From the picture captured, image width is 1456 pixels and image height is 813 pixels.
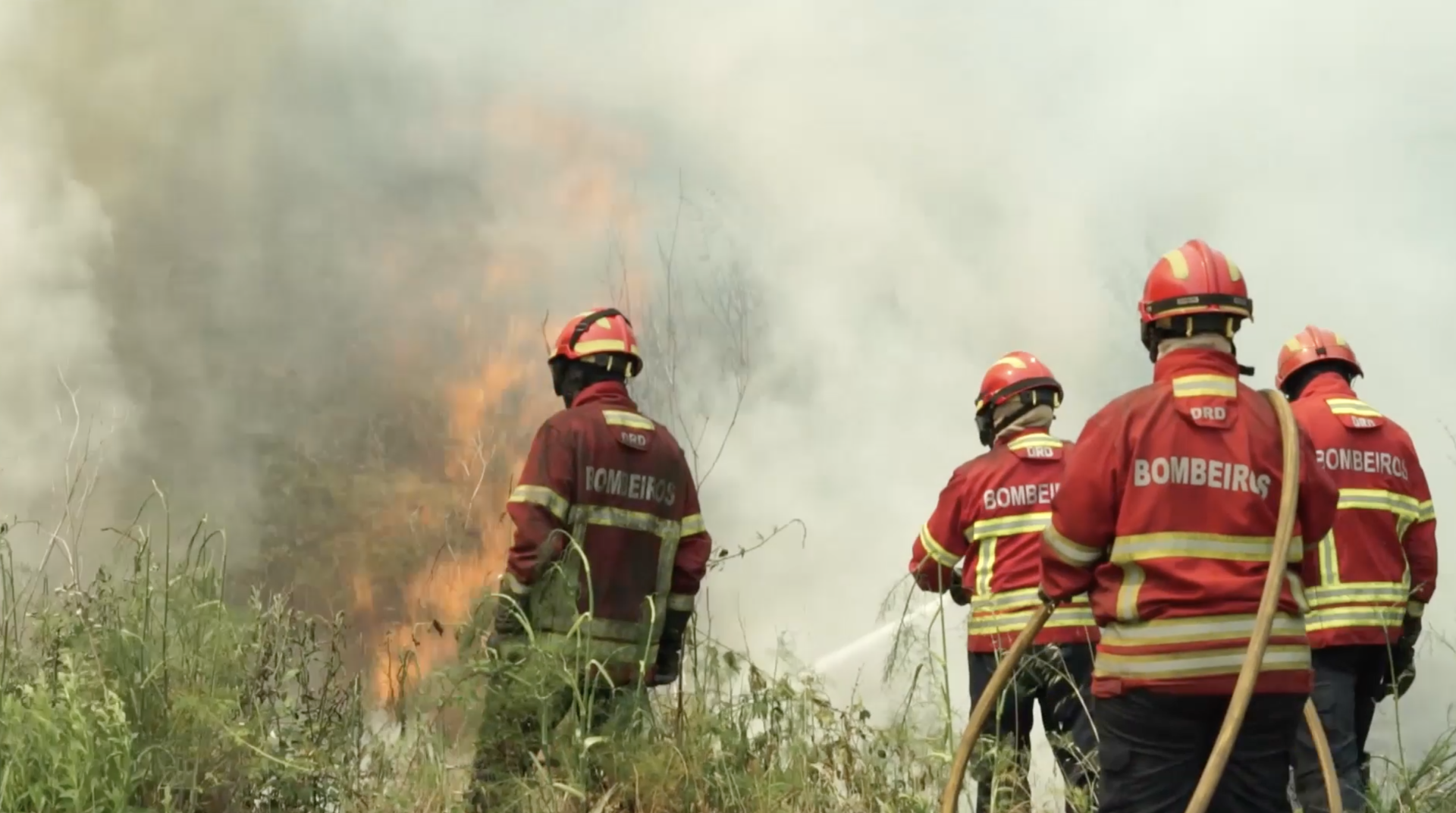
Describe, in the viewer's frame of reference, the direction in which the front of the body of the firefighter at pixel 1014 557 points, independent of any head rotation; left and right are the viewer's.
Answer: facing away from the viewer and to the left of the viewer

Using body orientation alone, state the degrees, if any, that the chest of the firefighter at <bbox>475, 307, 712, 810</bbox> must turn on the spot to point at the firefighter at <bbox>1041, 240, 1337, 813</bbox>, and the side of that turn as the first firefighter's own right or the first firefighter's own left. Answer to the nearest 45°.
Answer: approximately 180°

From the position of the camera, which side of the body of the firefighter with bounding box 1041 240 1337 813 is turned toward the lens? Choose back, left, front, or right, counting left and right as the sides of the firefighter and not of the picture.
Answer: back

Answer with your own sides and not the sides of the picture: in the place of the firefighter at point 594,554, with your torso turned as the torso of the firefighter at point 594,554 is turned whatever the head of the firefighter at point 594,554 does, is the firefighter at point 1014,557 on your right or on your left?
on your right

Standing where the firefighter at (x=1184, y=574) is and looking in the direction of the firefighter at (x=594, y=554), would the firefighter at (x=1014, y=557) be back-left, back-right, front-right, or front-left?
front-right

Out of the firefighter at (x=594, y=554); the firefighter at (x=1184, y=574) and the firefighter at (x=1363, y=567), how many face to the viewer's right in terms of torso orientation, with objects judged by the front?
0

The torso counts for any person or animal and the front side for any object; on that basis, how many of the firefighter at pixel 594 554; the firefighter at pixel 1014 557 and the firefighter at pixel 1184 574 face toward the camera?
0

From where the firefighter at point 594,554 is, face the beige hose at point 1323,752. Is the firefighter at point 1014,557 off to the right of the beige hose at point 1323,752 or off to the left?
left

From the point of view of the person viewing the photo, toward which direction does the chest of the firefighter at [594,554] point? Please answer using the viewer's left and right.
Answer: facing away from the viewer and to the left of the viewer

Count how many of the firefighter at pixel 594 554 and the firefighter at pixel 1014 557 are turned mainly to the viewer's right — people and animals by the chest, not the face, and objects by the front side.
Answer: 0

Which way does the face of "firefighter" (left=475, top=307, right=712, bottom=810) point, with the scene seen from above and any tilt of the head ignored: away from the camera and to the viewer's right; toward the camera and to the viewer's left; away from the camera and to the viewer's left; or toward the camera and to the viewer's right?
away from the camera and to the viewer's left
